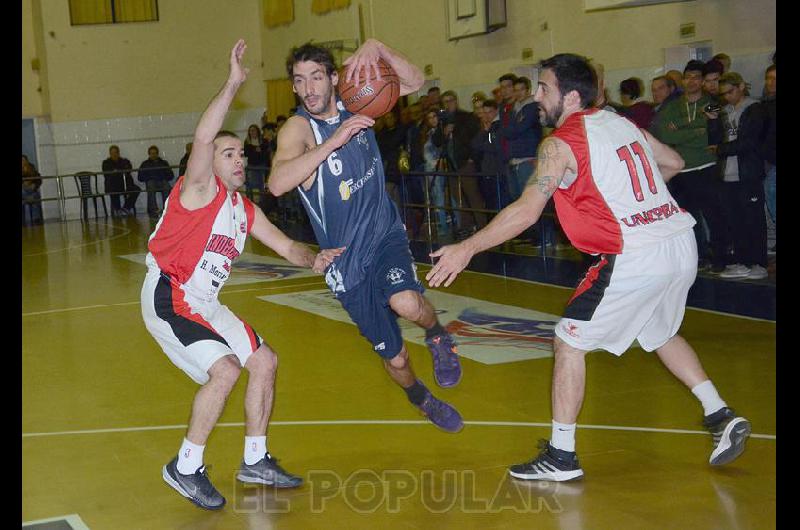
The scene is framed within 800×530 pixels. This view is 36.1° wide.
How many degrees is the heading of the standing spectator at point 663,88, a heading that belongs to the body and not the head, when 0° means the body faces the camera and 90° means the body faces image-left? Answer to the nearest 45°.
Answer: approximately 45°

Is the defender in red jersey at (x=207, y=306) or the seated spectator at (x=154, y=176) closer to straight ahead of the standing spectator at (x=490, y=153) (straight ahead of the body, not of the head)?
the defender in red jersey

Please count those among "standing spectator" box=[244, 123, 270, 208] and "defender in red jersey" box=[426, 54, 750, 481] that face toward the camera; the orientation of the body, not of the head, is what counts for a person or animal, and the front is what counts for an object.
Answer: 1

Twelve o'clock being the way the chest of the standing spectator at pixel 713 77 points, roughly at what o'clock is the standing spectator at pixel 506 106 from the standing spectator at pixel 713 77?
the standing spectator at pixel 506 106 is roughly at 3 o'clock from the standing spectator at pixel 713 77.

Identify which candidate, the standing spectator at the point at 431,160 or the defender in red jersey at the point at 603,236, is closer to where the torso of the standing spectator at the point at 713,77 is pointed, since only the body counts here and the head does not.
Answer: the defender in red jersey

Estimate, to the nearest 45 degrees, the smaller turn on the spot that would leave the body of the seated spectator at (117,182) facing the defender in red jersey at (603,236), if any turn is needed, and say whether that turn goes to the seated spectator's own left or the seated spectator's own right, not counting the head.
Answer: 0° — they already face them

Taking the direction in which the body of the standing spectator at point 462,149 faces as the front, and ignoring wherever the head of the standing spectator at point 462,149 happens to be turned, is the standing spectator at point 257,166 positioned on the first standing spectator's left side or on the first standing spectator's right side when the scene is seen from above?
on the first standing spectator's right side
